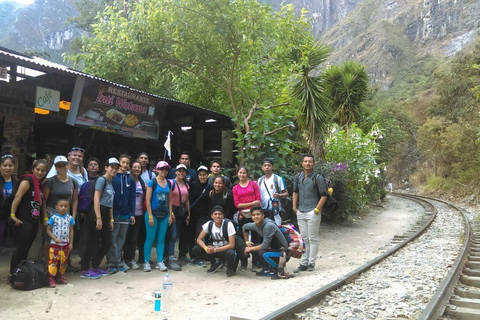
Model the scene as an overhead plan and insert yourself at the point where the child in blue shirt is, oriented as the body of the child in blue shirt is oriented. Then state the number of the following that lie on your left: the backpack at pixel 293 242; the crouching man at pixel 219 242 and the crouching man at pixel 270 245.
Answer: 3

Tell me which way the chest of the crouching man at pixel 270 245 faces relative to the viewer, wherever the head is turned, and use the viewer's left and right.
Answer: facing the viewer and to the left of the viewer

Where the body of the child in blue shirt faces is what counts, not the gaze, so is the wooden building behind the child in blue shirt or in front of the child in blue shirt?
behind

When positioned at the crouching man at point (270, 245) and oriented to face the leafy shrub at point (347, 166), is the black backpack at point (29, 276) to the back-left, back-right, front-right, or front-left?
back-left

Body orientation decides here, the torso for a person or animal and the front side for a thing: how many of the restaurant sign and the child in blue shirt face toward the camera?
2

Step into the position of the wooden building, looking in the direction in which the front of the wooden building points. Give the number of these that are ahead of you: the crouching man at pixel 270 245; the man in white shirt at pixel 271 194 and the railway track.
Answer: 3

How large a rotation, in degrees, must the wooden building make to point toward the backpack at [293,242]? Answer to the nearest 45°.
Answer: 0° — it already faces it

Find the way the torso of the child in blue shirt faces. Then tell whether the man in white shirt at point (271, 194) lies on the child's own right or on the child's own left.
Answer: on the child's own left

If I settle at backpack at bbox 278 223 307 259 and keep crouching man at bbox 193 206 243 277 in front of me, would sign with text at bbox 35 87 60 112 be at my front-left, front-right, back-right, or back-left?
front-right

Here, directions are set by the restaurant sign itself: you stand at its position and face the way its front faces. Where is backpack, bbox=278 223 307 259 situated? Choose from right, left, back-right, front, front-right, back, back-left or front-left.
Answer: front-left

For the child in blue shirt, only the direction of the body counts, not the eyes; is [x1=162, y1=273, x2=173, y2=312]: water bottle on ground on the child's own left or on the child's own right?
on the child's own left

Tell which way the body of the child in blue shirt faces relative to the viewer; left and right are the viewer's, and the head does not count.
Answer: facing the viewer
